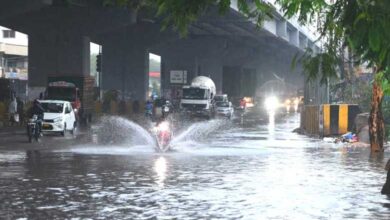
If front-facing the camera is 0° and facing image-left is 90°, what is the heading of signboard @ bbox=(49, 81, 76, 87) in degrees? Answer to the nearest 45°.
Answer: approximately 0°

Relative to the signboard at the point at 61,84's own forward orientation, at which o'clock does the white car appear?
The white car is roughly at 12 o'clock from the signboard.

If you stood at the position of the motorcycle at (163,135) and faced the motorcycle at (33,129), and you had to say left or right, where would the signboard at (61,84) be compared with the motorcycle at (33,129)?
right

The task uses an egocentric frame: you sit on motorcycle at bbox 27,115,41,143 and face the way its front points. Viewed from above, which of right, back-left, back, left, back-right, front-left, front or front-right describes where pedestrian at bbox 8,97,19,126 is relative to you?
back

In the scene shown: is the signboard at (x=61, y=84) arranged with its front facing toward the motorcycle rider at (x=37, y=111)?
yes

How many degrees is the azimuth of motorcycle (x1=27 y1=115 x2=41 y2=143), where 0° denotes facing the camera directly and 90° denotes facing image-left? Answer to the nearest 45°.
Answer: approximately 0°
